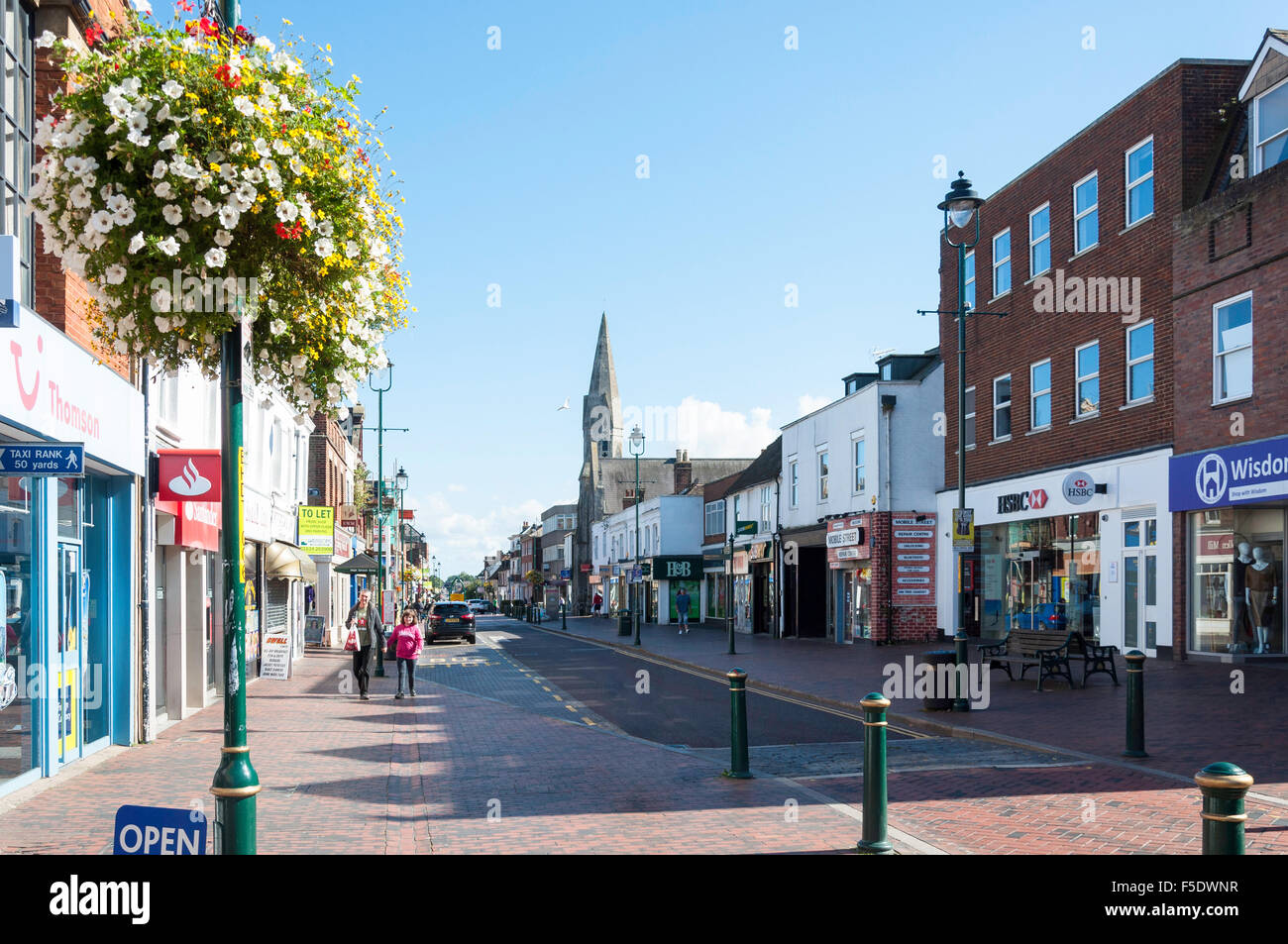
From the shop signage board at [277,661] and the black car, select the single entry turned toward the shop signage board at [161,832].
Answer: the shop signage board at [277,661]

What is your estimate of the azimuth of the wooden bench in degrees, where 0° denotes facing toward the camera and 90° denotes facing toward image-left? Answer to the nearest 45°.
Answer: approximately 45°

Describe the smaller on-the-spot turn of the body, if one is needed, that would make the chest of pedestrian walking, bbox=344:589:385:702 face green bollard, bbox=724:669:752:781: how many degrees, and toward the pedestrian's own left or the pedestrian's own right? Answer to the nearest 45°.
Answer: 0° — they already face it

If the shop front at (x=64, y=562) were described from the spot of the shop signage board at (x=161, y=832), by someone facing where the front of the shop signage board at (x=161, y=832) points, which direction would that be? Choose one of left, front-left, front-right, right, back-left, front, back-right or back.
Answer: back

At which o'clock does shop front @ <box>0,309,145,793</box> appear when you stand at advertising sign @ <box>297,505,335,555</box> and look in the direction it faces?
The shop front is roughly at 12 o'clock from the advertising sign.

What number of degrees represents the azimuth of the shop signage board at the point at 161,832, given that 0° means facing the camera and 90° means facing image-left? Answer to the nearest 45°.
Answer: approximately 0°

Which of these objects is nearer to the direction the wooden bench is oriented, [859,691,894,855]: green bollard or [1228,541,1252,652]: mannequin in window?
the green bollard
